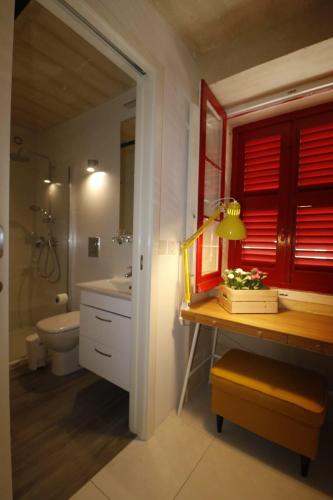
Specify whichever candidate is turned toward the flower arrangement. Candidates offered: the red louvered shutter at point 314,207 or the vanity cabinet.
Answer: the red louvered shutter

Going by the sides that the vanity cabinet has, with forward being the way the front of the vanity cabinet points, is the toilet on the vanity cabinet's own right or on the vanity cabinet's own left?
on the vanity cabinet's own right

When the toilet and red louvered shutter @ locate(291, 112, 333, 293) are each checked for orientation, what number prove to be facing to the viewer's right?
0

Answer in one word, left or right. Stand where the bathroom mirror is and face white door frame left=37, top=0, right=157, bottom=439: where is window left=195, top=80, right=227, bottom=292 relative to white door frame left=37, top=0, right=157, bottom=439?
left

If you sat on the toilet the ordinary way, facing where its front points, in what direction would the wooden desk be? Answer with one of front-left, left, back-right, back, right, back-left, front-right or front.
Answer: left

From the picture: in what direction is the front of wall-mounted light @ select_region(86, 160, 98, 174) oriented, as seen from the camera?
facing the viewer and to the left of the viewer
